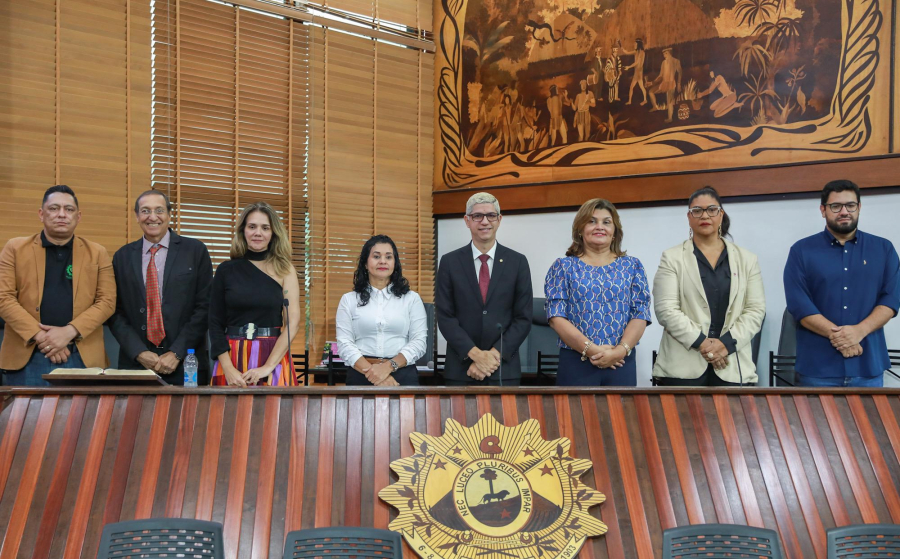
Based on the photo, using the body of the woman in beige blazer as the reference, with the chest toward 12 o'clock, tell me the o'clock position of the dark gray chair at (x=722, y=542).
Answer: The dark gray chair is roughly at 12 o'clock from the woman in beige blazer.

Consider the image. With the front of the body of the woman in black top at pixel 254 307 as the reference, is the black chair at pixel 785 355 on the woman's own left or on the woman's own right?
on the woman's own left

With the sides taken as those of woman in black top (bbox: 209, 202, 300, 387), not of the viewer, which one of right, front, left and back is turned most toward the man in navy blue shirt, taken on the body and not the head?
left

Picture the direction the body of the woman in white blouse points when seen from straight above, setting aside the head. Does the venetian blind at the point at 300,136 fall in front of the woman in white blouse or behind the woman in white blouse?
behind

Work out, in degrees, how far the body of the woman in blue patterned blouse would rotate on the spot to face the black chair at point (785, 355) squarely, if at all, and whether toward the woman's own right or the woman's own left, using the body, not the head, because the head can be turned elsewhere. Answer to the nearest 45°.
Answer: approximately 135° to the woman's own left
